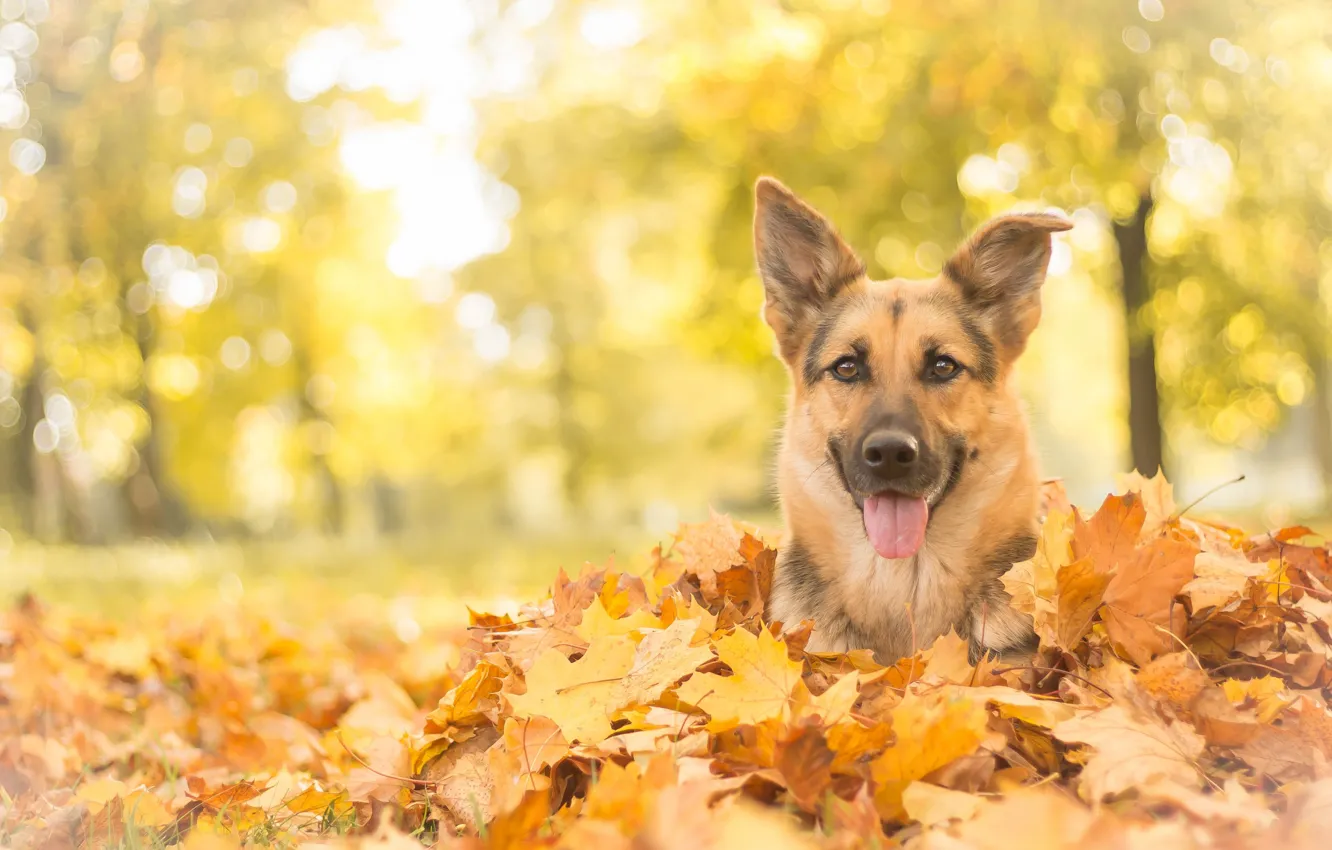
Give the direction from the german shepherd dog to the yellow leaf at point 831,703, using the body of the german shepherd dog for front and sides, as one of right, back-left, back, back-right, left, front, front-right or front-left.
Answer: front

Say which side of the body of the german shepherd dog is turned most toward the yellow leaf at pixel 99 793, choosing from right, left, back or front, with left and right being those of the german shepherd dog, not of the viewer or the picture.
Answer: right

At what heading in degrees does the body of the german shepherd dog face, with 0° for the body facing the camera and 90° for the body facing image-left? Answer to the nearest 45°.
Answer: approximately 0°

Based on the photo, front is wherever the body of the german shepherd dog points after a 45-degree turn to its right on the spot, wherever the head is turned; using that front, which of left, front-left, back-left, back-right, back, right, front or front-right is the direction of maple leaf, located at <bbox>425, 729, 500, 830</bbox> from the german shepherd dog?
front

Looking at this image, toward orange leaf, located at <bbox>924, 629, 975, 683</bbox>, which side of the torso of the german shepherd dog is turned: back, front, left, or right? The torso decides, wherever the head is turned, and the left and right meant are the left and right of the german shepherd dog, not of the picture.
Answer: front

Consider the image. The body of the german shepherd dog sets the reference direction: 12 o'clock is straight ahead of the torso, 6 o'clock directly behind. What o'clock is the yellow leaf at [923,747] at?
The yellow leaf is roughly at 12 o'clock from the german shepherd dog.

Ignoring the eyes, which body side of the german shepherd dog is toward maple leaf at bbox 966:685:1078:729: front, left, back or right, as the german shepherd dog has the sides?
front

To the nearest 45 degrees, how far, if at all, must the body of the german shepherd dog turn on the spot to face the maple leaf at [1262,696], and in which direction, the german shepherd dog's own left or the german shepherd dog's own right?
approximately 45° to the german shepherd dog's own left

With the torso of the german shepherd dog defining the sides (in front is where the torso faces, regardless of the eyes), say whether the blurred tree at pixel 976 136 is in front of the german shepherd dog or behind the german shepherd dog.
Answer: behind

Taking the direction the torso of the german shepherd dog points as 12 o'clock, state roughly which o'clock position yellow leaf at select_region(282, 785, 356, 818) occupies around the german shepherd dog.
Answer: The yellow leaf is roughly at 2 o'clock from the german shepherd dog.

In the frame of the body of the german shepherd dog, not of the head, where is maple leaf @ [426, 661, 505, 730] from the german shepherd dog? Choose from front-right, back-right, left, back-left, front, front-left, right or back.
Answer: front-right

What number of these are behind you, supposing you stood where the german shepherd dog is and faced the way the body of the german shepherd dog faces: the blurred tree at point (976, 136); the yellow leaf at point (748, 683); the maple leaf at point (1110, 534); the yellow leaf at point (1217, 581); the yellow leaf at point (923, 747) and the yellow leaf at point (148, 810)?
1
